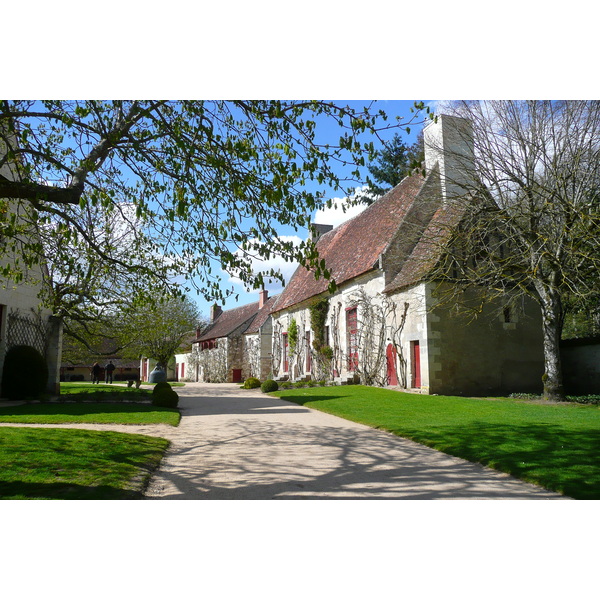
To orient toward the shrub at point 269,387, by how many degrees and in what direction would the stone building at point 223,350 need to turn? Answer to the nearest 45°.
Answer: approximately 45° to its left

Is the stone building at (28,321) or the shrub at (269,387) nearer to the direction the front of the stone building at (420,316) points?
the stone building

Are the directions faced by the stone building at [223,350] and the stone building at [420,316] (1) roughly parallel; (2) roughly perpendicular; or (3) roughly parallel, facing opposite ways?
roughly parallel

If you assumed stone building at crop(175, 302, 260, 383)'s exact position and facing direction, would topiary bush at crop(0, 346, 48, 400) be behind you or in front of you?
in front

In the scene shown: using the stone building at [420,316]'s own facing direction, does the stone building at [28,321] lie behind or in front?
in front

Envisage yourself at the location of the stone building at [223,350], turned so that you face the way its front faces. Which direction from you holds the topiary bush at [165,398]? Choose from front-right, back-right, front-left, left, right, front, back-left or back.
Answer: front-left

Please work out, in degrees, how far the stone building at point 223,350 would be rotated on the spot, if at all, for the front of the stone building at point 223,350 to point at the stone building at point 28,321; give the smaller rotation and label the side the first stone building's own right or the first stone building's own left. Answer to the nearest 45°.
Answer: approximately 45° to the first stone building's own left

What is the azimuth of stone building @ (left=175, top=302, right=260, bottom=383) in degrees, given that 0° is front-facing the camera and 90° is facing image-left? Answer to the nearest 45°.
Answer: approximately 45°

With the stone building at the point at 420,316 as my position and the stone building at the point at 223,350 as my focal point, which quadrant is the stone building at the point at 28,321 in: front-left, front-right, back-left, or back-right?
front-left

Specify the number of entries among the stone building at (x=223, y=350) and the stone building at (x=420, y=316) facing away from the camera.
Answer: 0

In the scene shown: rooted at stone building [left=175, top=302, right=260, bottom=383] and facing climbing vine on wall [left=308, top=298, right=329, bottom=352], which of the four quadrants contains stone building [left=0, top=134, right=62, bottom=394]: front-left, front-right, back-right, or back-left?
front-right
